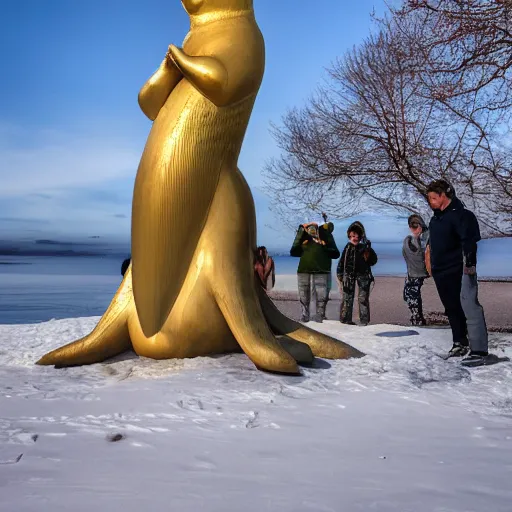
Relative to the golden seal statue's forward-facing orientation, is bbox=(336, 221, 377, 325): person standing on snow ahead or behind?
behind

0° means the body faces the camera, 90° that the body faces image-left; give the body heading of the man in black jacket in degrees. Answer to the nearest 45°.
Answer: approximately 45°

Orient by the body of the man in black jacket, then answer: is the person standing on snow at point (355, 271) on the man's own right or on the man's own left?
on the man's own right

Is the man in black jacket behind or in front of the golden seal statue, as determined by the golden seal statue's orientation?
behind

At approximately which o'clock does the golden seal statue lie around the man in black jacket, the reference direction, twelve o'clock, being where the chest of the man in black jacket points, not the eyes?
The golden seal statue is roughly at 12 o'clock from the man in black jacket.
